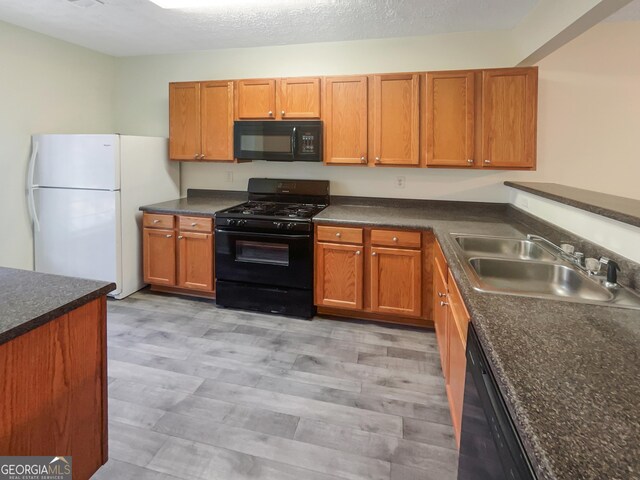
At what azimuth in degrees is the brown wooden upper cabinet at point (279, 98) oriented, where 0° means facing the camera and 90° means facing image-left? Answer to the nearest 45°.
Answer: approximately 0°

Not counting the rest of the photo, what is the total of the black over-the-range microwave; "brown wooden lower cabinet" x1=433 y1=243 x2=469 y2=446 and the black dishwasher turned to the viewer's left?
2

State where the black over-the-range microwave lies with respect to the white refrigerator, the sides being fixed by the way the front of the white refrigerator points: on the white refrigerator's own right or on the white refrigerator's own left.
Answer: on the white refrigerator's own left

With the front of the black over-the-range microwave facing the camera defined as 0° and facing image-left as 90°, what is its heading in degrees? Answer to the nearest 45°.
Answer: approximately 0°

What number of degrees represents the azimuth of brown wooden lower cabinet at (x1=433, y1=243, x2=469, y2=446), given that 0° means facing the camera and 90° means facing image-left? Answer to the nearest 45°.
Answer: approximately 90°

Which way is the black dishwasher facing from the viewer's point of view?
to the viewer's left

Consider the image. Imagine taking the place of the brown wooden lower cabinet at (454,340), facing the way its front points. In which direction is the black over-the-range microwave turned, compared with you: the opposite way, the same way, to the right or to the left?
to the left

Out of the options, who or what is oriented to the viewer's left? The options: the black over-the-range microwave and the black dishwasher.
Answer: the black dishwasher

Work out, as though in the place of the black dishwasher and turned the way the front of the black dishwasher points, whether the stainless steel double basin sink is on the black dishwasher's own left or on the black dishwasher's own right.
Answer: on the black dishwasher's own right

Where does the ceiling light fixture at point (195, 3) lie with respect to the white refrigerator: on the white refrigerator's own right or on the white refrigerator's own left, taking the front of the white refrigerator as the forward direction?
on the white refrigerator's own left
